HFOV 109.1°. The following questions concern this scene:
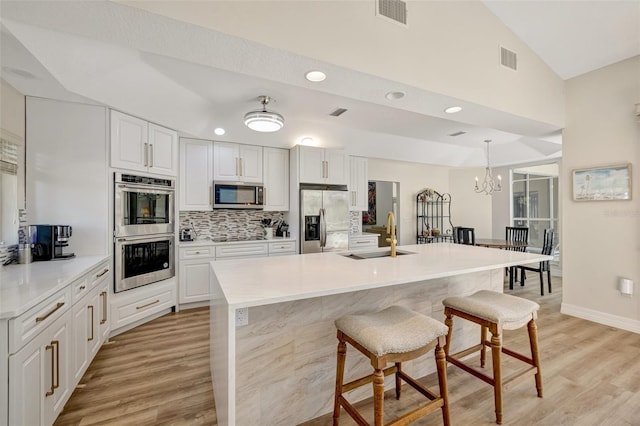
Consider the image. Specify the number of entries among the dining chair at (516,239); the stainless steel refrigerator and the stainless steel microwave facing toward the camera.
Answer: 2

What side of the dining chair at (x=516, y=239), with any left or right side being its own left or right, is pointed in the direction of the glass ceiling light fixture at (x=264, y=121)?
left

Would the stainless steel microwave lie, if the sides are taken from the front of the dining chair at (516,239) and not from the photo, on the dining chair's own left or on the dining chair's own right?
on the dining chair's own left

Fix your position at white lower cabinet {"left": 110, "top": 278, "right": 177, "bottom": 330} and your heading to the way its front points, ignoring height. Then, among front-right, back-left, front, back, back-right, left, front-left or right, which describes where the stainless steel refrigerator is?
front-left

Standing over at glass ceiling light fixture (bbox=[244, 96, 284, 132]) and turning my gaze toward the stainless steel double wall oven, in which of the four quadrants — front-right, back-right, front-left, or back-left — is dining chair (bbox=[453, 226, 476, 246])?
back-right

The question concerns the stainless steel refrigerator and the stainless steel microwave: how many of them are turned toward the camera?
2

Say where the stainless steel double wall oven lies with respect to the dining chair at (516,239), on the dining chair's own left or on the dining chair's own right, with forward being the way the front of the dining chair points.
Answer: on the dining chair's own left

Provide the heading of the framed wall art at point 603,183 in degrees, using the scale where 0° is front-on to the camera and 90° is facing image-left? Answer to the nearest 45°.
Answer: approximately 45°

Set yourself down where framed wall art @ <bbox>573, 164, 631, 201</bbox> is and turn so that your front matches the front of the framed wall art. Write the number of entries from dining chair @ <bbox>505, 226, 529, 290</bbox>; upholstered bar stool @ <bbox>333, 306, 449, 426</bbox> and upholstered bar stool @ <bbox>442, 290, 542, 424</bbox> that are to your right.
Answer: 1

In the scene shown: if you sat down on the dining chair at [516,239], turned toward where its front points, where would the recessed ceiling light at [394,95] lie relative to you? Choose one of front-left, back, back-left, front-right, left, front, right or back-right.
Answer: back-left
